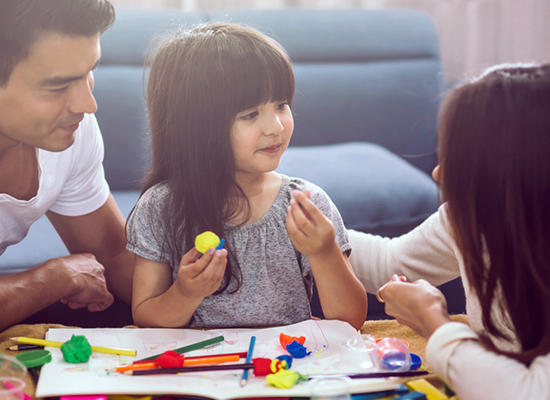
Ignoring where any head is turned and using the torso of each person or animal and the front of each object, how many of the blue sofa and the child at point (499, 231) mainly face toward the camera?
1

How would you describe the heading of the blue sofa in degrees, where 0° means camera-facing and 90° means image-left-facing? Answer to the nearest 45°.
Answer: approximately 0°

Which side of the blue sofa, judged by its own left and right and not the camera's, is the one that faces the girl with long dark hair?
front

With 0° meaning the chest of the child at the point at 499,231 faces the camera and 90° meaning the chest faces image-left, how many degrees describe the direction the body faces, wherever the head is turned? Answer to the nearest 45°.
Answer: approximately 135°

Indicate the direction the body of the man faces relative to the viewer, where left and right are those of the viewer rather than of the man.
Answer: facing the viewer and to the right of the viewer

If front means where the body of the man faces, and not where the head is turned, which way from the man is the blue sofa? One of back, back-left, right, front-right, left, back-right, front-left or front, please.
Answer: left
